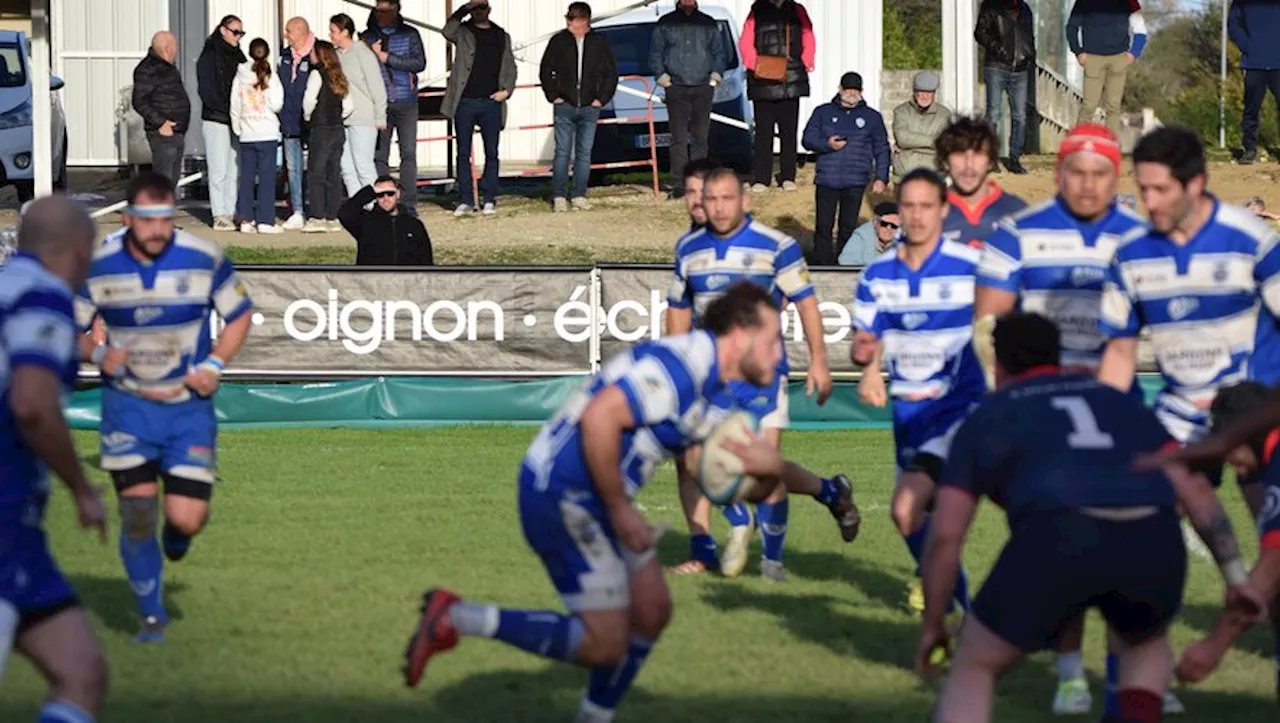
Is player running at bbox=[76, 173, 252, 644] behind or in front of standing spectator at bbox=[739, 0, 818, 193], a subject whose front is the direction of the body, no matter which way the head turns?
in front

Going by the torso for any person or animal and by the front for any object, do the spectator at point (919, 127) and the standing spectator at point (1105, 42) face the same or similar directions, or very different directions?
same or similar directions

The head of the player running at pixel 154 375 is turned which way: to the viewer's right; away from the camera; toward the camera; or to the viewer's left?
toward the camera

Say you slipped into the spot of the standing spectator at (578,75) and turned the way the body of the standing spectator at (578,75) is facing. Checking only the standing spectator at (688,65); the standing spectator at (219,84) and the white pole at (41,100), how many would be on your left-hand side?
1

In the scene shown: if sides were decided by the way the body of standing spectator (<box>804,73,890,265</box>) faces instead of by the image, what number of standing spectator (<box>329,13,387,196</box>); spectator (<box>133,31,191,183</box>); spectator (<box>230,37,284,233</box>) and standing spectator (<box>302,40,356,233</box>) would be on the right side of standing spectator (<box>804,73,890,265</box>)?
4

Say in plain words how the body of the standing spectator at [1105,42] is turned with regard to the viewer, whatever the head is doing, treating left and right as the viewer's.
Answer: facing the viewer

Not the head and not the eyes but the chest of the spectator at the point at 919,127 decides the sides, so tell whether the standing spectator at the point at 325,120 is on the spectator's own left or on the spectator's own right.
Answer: on the spectator's own right

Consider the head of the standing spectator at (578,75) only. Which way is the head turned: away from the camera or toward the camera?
toward the camera

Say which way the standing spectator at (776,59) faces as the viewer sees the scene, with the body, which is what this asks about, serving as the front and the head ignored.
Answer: toward the camera

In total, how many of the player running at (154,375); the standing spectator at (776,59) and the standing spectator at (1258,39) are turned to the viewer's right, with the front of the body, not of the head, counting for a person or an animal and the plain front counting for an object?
0

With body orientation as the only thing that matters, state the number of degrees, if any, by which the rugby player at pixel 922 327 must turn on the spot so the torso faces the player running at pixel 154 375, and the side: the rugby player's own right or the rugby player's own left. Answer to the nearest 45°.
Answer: approximately 90° to the rugby player's own right

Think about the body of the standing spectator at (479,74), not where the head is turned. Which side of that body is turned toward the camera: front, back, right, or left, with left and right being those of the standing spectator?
front

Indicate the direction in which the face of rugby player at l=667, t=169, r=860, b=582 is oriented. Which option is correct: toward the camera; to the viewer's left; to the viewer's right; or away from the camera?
toward the camera

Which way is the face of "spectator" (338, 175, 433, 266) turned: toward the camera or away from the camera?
toward the camera

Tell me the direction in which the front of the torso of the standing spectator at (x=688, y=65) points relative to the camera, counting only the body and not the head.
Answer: toward the camera

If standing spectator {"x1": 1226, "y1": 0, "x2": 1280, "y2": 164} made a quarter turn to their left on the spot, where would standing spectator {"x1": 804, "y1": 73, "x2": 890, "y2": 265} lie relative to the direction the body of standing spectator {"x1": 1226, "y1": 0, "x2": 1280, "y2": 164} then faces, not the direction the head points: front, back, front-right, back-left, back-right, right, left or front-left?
back-right
